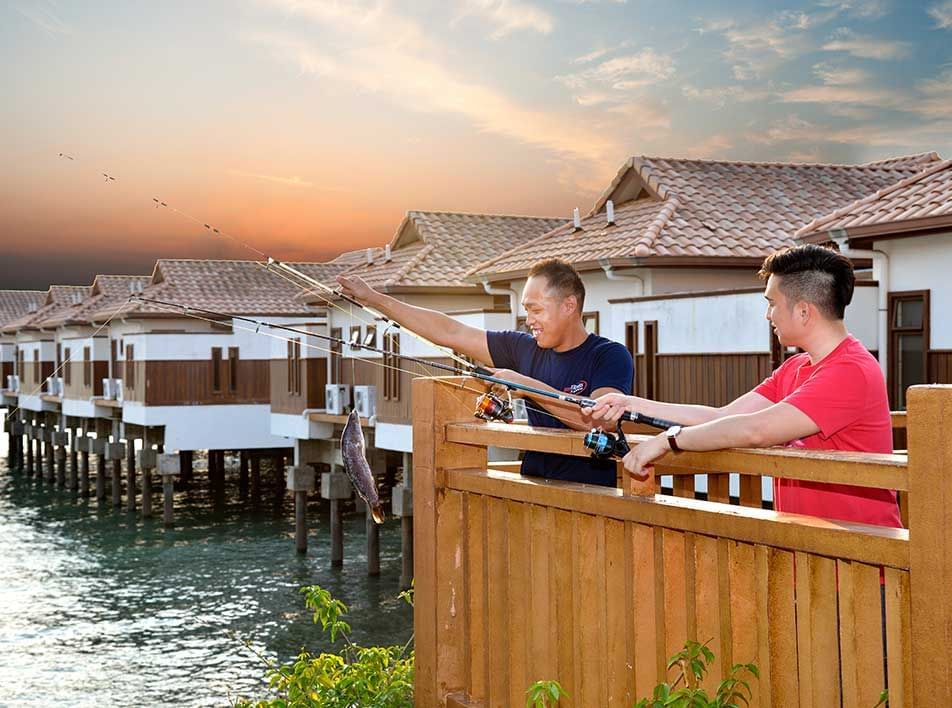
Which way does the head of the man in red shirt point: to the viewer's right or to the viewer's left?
to the viewer's left

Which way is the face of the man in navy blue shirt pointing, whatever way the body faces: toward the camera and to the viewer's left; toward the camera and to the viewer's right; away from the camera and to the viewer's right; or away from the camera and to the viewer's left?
toward the camera and to the viewer's left

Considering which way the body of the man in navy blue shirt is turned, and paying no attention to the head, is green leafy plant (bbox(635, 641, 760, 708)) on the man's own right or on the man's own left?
on the man's own left

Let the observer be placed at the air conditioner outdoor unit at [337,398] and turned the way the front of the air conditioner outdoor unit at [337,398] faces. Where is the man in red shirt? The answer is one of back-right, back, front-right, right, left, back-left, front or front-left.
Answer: front-left

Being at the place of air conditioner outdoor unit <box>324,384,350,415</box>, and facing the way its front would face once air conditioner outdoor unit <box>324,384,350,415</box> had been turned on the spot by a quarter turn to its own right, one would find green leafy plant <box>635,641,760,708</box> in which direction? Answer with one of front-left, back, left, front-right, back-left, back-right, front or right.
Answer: back-left

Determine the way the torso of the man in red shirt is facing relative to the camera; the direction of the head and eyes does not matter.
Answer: to the viewer's left

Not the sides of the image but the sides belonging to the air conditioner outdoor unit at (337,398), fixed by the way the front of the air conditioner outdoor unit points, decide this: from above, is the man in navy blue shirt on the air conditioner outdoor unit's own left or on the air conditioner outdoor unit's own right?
on the air conditioner outdoor unit's own left

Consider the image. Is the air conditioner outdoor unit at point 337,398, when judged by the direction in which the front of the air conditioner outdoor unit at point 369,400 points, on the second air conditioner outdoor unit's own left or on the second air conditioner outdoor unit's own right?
on the second air conditioner outdoor unit's own right

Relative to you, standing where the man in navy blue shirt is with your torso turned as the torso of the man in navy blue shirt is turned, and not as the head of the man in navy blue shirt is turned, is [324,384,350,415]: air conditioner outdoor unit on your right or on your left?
on your right
